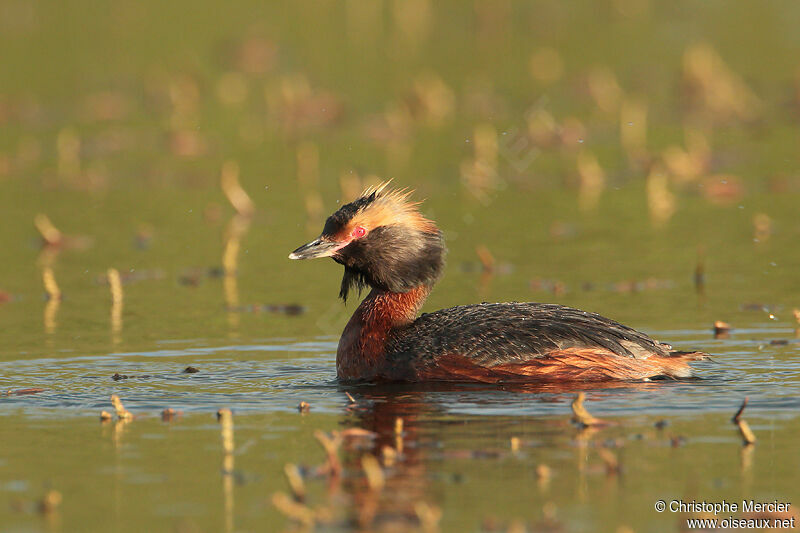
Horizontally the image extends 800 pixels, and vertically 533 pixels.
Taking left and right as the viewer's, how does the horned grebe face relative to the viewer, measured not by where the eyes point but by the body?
facing to the left of the viewer

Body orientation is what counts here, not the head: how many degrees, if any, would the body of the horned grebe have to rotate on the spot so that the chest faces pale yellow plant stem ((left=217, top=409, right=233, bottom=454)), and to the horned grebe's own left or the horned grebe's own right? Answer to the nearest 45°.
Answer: approximately 45° to the horned grebe's own left

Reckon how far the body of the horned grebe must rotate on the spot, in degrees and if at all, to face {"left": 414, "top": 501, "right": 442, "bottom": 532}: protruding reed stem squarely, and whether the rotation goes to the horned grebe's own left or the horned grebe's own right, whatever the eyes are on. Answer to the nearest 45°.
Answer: approximately 90° to the horned grebe's own left

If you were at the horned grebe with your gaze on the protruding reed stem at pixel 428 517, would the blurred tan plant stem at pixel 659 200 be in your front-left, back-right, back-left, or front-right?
back-left

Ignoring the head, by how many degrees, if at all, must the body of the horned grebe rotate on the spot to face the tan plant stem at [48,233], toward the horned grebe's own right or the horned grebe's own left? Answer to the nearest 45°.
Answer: approximately 45° to the horned grebe's own right

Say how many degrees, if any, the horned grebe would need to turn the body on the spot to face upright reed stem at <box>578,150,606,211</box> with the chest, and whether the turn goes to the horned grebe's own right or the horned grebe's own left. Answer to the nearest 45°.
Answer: approximately 90° to the horned grebe's own right

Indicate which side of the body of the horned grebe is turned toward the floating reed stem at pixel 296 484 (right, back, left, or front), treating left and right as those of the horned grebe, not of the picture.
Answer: left
